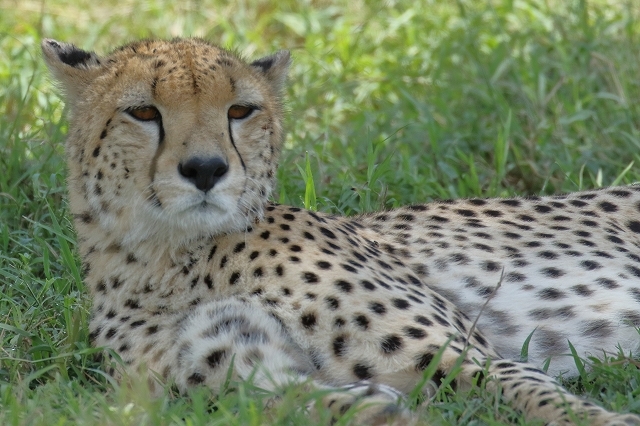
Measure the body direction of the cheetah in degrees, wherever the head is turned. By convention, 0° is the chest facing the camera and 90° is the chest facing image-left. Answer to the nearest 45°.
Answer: approximately 45°
